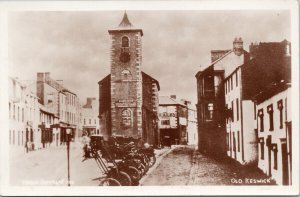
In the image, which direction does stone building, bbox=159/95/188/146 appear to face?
toward the camera
